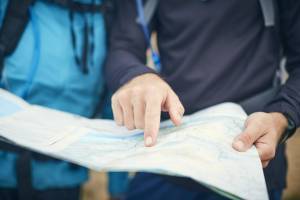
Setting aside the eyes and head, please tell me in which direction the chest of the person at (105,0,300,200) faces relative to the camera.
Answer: toward the camera
